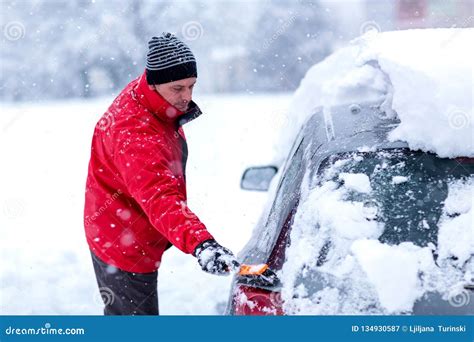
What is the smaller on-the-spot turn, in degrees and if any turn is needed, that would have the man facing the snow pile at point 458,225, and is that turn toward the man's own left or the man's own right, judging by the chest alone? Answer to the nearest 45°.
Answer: approximately 45° to the man's own right

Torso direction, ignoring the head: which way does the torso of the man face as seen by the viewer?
to the viewer's right

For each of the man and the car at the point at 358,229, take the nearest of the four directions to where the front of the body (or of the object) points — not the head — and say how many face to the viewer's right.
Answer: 1

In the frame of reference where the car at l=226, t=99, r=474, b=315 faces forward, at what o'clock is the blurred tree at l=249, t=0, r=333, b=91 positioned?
The blurred tree is roughly at 12 o'clock from the car.

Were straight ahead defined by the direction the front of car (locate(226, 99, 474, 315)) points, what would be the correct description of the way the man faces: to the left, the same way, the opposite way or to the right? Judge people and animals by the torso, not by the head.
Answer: to the right

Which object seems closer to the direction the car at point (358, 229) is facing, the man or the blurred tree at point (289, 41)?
the blurred tree

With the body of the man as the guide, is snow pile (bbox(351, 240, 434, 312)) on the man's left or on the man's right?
on the man's right

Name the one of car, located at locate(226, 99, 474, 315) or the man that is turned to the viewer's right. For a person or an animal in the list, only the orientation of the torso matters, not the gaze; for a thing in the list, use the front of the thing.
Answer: the man

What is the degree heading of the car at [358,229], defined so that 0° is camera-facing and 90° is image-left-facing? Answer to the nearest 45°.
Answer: approximately 180°
